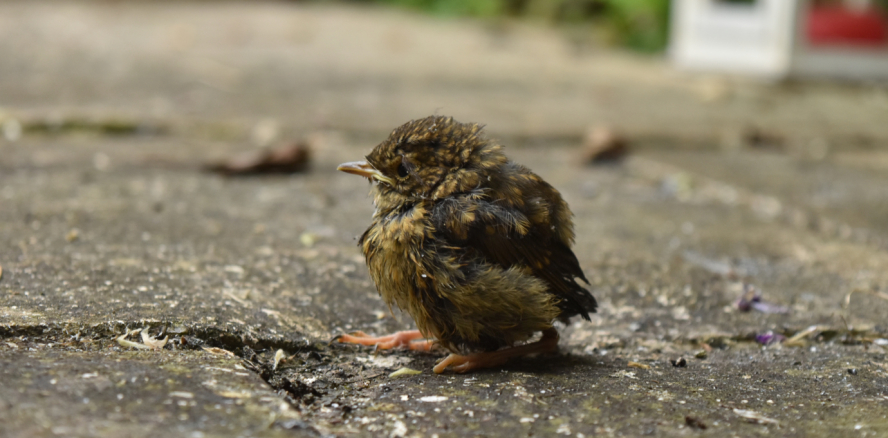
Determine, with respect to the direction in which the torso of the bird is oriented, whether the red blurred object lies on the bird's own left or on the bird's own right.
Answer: on the bird's own right

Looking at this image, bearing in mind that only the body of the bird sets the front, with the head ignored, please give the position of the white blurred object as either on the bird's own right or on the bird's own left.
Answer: on the bird's own right

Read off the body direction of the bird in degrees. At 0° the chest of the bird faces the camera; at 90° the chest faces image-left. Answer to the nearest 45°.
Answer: approximately 90°

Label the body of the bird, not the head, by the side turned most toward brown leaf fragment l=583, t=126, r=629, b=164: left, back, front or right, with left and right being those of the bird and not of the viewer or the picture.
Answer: right

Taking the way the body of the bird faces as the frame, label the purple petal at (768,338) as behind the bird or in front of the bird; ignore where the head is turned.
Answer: behind

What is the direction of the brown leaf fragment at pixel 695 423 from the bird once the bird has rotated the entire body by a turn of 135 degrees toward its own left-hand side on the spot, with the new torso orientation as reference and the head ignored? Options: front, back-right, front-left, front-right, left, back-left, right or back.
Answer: front

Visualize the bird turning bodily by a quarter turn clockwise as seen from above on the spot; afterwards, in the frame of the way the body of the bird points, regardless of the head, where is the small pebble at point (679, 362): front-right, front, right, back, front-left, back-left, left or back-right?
right

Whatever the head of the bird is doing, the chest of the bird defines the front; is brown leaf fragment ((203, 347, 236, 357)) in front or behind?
in front

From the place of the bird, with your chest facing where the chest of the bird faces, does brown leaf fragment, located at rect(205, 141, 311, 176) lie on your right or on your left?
on your right
